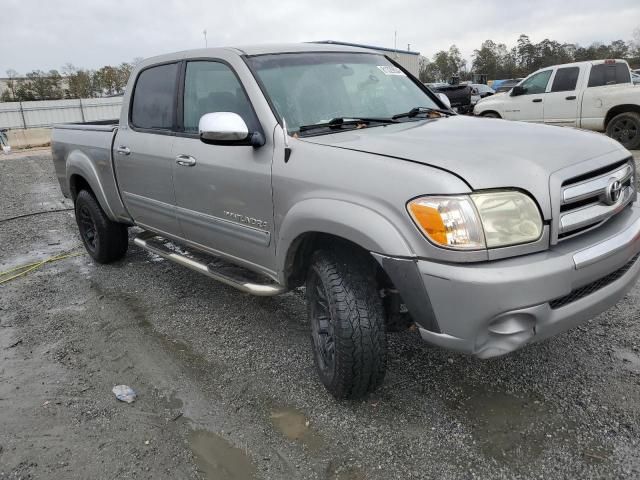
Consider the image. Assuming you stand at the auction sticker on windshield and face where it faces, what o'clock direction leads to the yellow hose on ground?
The yellow hose on ground is roughly at 5 o'clock from the auction sticker on windshield.

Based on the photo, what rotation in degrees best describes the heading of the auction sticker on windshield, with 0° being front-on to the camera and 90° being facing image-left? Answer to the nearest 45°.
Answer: approximately 315°

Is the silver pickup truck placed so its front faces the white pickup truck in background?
no

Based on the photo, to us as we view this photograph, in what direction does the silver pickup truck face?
facing the viewer and to the right of the viewer

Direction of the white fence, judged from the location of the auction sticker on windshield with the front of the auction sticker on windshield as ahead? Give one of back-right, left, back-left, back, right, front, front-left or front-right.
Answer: back

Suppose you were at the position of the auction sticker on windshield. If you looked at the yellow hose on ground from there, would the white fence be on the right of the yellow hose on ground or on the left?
right

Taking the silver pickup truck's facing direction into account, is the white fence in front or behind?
behind

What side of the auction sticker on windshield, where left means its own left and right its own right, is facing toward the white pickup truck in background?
left
